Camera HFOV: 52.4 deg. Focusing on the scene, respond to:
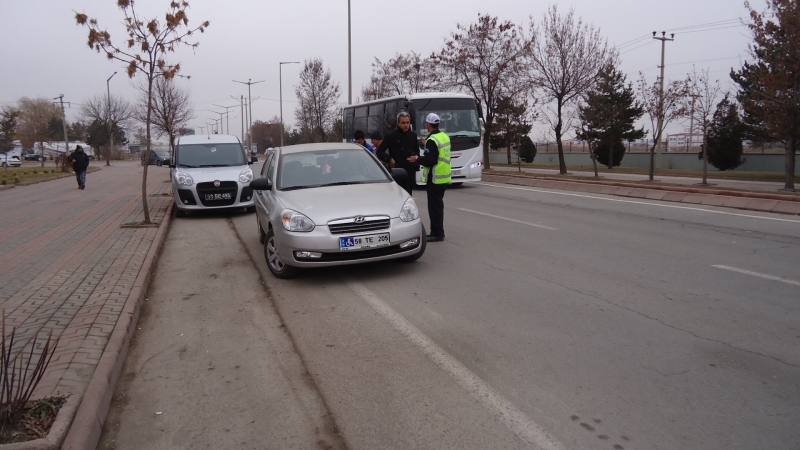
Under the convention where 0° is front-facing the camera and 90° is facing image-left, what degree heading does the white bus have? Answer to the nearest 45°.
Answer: approximately 315°

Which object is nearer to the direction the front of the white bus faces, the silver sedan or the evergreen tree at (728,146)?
the silver sedan

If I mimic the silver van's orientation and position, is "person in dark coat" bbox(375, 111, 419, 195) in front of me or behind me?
in front

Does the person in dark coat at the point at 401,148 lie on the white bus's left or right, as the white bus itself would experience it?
on its right

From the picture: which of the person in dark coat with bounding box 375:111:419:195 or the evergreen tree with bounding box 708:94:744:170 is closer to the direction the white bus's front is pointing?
the person in dark coat

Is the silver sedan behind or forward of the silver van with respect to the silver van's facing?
forward

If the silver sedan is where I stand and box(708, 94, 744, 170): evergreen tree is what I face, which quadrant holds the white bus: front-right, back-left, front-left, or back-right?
front-left

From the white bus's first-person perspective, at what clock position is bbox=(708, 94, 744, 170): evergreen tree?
The evergreen tree is roughly at 9 o'clock from the white bus.

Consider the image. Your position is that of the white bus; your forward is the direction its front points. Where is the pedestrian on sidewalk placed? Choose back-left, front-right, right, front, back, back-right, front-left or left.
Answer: back-right

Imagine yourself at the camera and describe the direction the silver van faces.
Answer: facing the viewer

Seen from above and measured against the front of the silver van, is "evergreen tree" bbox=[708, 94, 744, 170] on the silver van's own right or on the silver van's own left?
on the silver van's own left

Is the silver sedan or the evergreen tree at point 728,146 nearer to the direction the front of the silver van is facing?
the silver sedan

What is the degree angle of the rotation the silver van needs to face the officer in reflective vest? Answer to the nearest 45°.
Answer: approximately 45° to its left

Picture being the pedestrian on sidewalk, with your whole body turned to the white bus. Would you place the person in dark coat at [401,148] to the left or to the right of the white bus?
right
